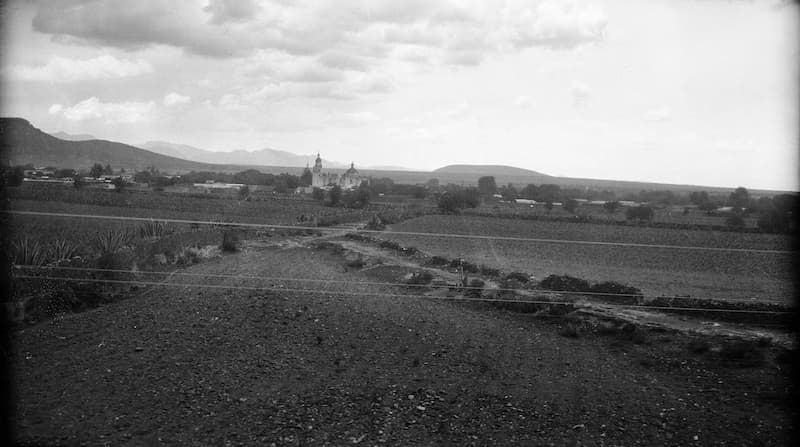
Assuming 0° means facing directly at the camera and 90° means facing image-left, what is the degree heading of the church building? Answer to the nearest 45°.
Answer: approximately 90°

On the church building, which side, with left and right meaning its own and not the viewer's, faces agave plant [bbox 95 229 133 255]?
left

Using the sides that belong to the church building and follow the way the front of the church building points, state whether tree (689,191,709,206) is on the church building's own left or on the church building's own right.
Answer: on the church building's own left

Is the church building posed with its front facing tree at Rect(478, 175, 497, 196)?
no

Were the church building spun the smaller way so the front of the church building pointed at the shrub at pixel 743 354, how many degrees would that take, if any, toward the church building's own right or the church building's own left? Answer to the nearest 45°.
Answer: approximately 90° to the church building's own left

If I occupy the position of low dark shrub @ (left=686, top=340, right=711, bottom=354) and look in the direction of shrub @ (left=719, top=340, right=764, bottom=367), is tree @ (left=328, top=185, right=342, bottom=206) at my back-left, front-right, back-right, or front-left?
back-left

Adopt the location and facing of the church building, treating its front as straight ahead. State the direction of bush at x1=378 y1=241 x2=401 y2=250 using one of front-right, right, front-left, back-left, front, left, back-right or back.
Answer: left

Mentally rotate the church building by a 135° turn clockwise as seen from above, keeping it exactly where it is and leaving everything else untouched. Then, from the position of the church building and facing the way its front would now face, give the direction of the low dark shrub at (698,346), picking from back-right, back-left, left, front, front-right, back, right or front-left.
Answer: back-right

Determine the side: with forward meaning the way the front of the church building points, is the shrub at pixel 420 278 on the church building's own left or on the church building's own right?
on the church building's own left

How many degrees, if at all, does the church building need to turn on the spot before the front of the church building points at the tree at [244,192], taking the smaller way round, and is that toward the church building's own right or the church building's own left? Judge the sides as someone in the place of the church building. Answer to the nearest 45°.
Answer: approximately 45° to the church building's own left

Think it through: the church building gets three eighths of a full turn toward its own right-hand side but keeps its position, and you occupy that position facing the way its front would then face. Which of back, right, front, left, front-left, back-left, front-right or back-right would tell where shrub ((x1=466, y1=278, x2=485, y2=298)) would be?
back-right

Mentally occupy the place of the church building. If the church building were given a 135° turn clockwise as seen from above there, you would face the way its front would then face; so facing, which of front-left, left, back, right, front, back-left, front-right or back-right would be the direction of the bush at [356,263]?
back-right

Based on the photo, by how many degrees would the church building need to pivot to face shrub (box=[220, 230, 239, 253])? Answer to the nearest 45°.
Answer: approximately 90° to its left

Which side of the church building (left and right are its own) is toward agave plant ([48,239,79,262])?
left

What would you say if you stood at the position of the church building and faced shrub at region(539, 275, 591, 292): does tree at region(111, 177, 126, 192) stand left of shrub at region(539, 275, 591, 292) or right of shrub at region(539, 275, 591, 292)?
right

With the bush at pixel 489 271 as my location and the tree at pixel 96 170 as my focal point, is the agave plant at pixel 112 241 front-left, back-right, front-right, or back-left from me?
front-left
